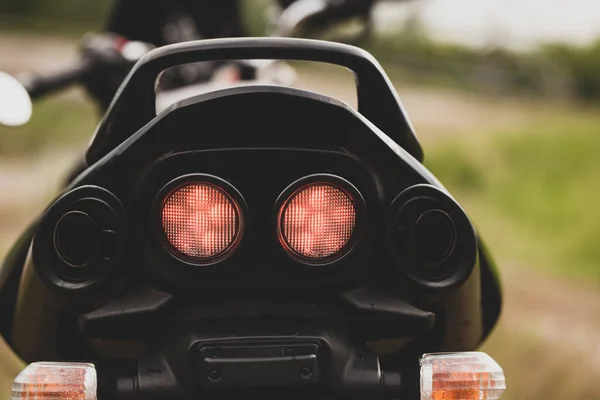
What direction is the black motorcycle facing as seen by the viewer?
away from the camera
